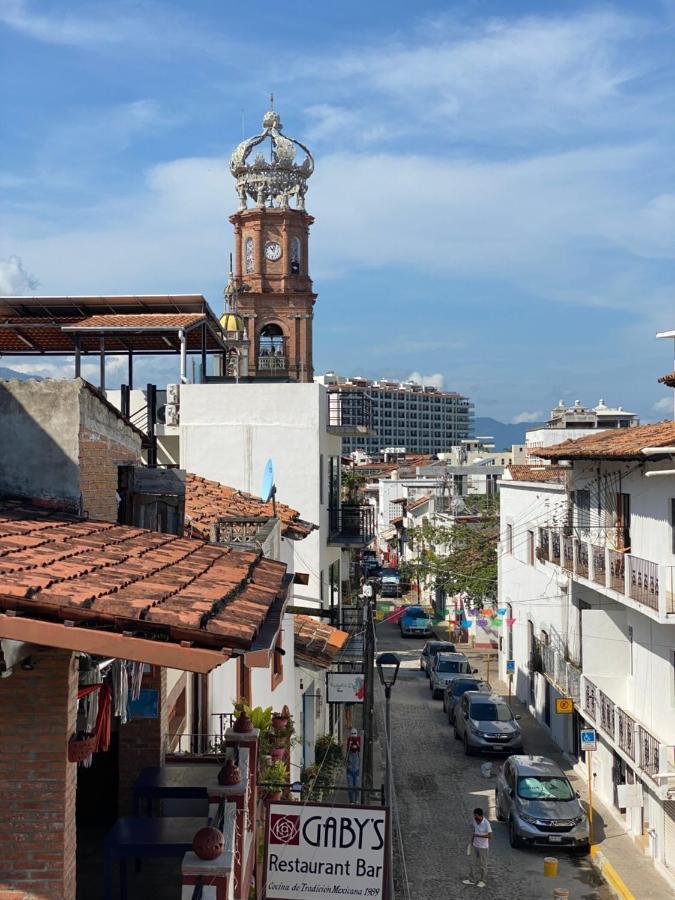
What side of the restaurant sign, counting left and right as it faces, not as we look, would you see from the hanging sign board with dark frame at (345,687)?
back

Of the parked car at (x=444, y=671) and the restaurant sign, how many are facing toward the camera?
2

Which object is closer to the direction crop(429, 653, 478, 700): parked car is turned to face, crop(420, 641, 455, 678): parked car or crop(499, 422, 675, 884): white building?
the white building

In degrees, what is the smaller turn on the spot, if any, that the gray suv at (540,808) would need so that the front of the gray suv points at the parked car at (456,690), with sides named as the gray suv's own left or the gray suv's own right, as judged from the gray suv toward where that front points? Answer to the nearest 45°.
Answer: approximately 180°

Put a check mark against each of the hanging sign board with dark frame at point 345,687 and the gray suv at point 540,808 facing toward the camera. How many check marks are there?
2

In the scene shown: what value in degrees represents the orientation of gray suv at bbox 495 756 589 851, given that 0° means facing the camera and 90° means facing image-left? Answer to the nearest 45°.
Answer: approximately 0°

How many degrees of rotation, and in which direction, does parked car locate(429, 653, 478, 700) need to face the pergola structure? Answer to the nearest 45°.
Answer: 0° — it already faces it

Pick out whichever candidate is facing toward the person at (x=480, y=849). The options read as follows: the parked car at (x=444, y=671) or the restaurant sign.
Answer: the parked car
